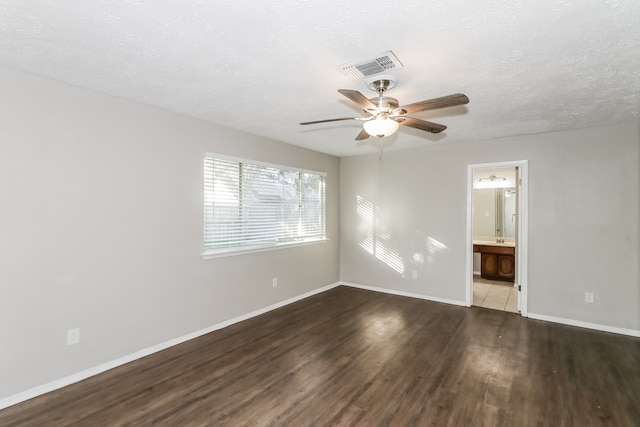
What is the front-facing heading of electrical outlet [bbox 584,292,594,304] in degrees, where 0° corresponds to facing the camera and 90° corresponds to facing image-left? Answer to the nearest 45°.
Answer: approximately 0°

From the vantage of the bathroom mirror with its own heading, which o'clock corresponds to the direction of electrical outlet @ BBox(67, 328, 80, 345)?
The electrical outlet is roughly at 1 o'clock from the bathroom mirror.

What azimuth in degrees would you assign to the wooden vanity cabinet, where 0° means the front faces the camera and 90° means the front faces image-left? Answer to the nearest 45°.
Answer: approximately 0°

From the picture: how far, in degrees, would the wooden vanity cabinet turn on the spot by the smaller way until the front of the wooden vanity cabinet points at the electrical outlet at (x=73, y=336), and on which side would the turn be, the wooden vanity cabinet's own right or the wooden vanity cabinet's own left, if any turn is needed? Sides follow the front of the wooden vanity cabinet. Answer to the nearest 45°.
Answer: approximately 45° to the wooden vanity cabinet's own right
